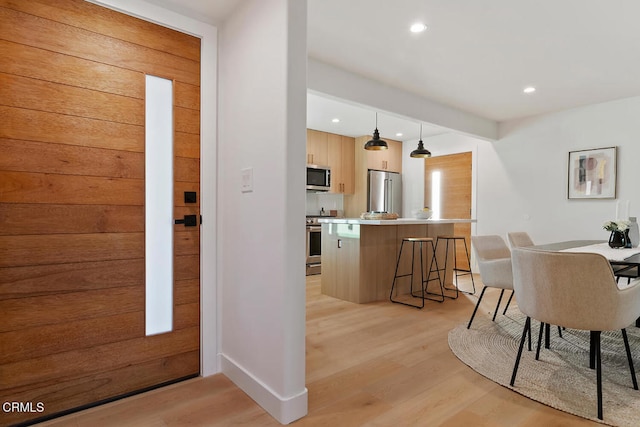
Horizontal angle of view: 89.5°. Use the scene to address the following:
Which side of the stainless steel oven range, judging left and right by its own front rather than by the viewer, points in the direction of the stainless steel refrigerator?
left

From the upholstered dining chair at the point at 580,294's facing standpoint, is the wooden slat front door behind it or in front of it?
behind

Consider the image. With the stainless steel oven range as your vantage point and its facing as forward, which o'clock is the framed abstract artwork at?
The framed abstract artwork is roughly at 11 o'clock from the stainless steel oven range.

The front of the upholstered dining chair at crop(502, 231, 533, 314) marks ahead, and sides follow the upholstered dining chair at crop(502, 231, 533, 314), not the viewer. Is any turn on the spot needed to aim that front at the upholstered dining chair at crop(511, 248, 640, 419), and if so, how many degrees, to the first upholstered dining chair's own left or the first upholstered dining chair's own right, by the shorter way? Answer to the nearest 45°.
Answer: approximately 45° to the first upholstered dining chair's own right

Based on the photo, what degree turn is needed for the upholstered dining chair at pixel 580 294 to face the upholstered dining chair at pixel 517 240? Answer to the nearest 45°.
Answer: approximately 45° to its left

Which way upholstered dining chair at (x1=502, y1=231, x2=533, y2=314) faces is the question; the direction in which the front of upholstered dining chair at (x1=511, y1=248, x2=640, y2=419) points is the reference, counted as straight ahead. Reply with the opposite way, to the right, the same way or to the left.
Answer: to the right
